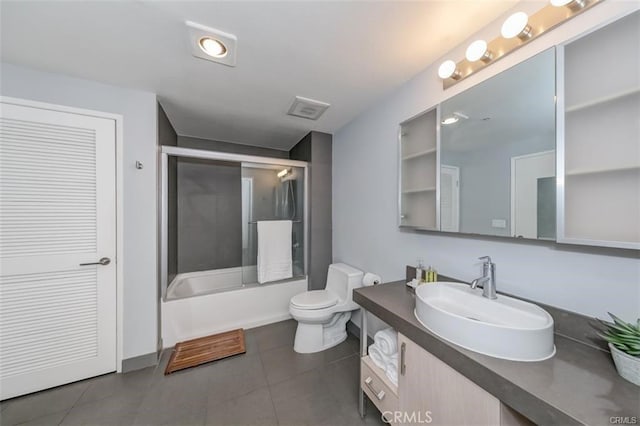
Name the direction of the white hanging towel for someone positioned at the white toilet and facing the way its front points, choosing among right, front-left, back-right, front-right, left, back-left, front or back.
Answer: right

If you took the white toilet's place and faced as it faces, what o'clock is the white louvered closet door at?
The white louvered closet door is roughly at 1 o'clock from the white toilet.

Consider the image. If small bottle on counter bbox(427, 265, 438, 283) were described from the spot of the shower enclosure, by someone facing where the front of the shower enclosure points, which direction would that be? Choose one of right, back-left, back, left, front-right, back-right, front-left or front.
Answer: front-left

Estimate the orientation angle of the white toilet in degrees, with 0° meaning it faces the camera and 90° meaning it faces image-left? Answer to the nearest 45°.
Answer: approximately 45°

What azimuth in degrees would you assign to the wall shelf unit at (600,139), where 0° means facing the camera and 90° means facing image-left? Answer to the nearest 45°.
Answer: approximately 45°

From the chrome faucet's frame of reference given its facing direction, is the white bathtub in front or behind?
in front
